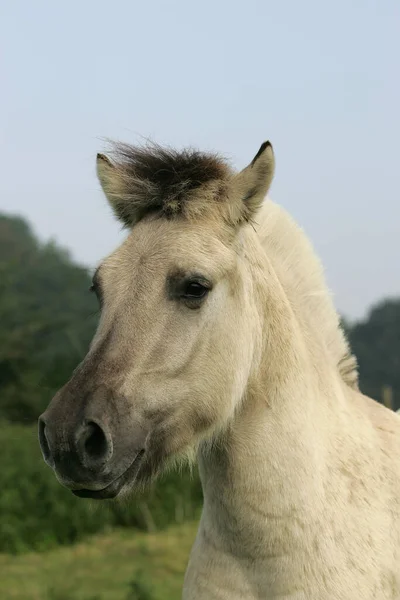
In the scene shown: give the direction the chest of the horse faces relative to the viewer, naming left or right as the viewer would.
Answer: facing the viewer and to the left of the viewer
